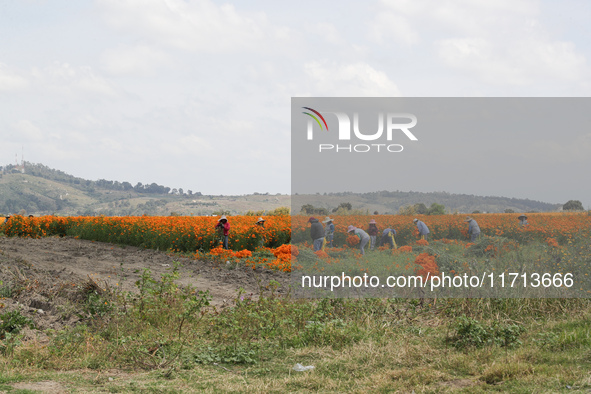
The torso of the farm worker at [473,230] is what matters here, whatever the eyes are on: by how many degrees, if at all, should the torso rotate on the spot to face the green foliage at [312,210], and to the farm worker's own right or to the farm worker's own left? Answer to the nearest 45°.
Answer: approximately 90° to the farm worker's own right
